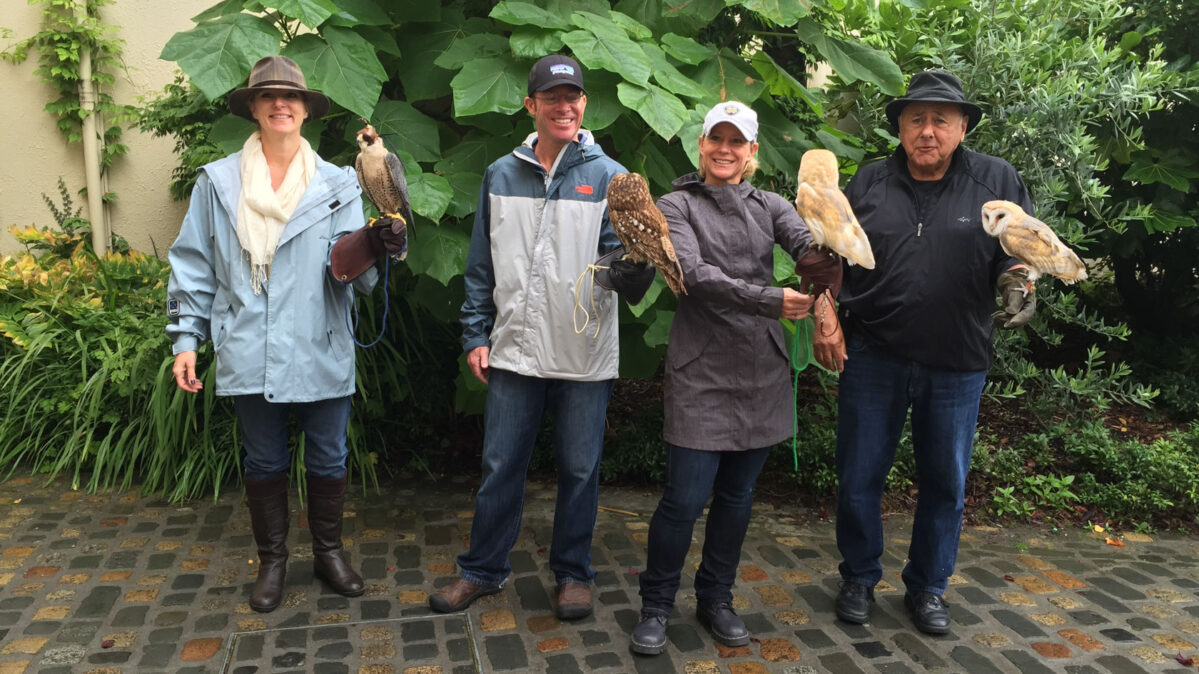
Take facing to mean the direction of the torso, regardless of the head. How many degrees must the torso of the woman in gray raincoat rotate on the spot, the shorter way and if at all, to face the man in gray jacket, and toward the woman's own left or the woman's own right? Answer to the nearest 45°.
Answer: approximately 135° to the woman's own right

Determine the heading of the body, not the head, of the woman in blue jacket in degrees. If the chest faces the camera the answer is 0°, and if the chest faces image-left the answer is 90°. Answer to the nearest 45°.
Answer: approximately 0°

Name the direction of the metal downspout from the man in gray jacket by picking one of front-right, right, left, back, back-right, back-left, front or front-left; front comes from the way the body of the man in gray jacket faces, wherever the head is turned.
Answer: back-right

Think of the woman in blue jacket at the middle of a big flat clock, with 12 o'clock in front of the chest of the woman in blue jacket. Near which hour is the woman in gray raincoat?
The woman in gray raincoat is roughly at 10 o'clock from the woman in blue jacket.
